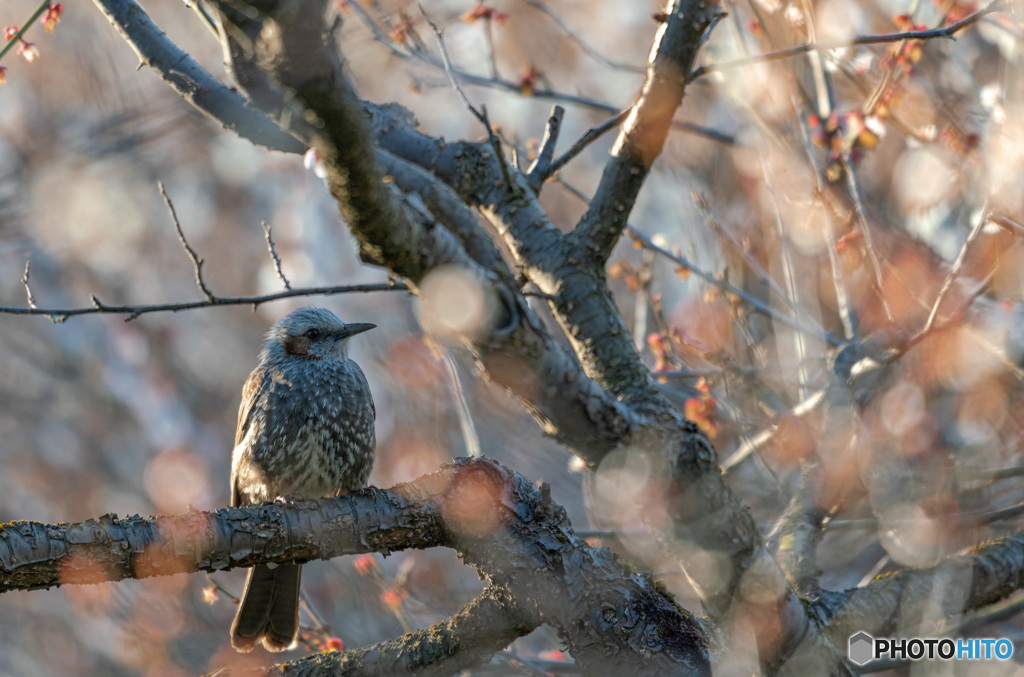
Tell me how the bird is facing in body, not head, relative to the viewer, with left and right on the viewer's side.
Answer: facing the viewer and to the right of the viewer

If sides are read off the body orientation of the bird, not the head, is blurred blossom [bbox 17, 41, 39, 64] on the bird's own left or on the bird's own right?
on the bird's own right

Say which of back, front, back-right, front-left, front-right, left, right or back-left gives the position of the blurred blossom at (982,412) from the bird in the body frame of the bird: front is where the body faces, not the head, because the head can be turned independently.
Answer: front-left

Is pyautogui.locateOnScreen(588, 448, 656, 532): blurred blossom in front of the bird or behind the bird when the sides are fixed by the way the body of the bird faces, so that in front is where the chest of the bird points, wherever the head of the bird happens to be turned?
in front

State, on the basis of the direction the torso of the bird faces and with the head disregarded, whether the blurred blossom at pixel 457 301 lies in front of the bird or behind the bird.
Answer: in front

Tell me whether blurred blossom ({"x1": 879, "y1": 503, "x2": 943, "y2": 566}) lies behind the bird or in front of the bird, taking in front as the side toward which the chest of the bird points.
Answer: in front
